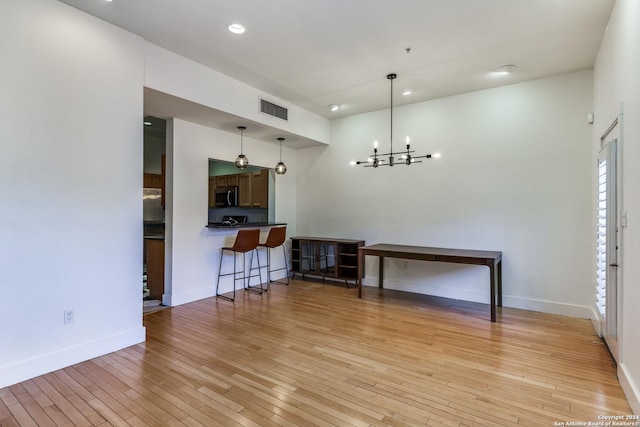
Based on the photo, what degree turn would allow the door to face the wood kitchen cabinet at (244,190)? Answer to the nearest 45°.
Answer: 0° — it already faces it

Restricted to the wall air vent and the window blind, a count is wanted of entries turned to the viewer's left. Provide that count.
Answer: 1

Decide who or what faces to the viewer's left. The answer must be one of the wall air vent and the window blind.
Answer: the window blind

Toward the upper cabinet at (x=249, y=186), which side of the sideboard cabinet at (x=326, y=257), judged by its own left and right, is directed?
right

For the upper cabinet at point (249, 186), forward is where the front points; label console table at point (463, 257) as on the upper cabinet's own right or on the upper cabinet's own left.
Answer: on the upper cabinet's own left

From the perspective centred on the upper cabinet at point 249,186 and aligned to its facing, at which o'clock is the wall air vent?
The wall air vent is roughly at 10 o'clock from the upper cabinet.

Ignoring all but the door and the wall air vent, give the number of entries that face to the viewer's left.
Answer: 1

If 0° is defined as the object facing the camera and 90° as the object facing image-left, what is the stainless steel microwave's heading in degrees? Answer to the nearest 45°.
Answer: approximately 45°

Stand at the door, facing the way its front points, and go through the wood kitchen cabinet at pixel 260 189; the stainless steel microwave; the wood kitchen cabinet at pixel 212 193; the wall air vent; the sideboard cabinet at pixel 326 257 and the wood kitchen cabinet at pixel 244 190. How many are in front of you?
6

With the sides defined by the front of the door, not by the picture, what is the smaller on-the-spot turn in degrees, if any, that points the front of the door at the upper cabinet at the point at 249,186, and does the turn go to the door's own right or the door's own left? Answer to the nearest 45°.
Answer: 0° — it already faces it

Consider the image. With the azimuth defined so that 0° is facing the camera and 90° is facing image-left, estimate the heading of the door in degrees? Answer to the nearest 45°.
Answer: approximately 90°

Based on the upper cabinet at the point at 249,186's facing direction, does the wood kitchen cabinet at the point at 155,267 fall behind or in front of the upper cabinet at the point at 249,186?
in front

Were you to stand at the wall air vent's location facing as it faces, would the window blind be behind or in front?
in front
